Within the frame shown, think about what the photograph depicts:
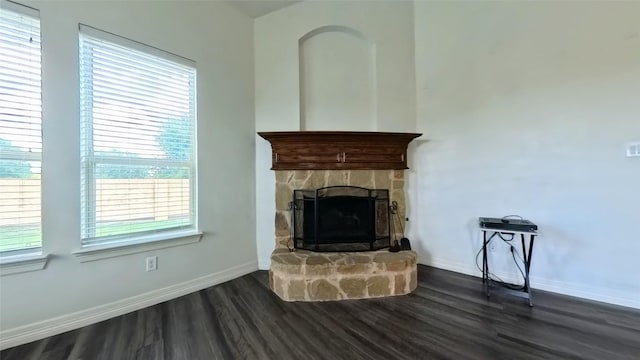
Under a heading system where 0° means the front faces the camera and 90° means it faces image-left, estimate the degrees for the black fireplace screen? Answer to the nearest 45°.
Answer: approximately 0°

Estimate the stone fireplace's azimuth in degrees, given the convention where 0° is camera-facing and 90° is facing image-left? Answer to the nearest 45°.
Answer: approximately 0°

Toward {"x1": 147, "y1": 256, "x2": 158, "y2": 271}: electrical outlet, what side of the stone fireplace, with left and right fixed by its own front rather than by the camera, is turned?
right

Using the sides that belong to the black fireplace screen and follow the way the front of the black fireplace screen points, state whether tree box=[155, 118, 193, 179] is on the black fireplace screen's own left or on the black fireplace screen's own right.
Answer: on the black fireplace screen's own right
